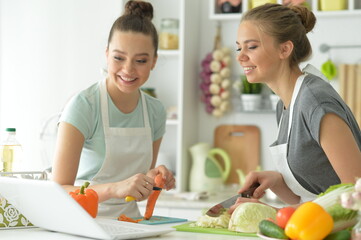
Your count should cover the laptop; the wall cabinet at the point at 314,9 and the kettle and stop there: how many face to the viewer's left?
1

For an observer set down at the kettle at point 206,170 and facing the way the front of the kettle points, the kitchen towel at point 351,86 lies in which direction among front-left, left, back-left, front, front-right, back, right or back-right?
back

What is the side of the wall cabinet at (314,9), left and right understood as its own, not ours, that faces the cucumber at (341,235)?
front

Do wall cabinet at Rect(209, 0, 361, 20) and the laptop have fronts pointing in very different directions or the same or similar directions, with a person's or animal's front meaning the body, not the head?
very different directions

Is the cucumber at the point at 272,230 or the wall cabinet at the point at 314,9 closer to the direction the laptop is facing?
the wall cabinet

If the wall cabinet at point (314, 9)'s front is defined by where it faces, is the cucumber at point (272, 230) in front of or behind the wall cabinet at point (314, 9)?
in front

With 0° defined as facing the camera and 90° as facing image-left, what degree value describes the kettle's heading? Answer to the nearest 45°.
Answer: approximately 90°

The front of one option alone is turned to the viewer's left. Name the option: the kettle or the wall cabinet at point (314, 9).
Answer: the kettle

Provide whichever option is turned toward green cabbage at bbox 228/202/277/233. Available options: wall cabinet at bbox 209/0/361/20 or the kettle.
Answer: the wall cabinet

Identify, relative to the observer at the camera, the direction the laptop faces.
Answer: facing away from the viewer and to the right of the viewer
